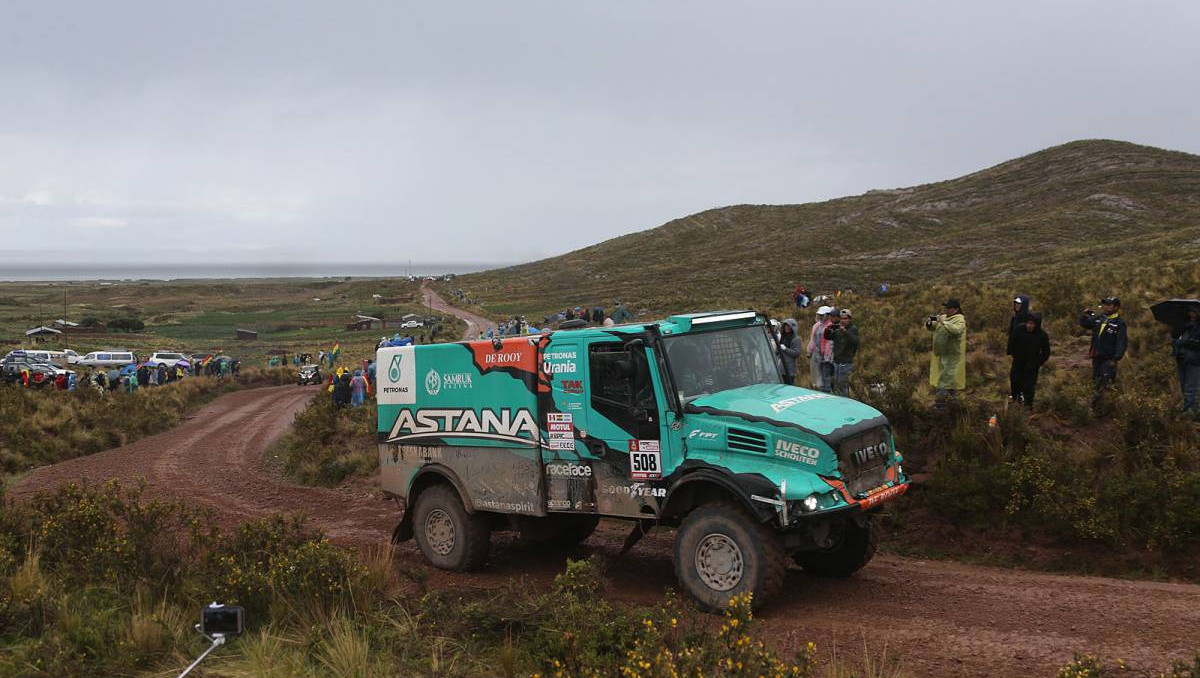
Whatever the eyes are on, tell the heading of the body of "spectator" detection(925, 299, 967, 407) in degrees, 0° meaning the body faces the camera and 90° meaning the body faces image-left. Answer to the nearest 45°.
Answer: approximately 45°

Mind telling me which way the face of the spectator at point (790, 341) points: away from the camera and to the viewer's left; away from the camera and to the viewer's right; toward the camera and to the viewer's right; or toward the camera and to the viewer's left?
toward the camera and to the viewer's left

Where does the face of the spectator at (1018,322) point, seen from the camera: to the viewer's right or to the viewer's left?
to the viewer's left

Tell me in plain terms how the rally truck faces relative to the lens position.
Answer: facing the viewer and to the right of the viewer

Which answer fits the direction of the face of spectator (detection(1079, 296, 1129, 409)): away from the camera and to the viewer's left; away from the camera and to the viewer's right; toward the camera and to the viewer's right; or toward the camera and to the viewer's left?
toward the camera and to the viewer's left

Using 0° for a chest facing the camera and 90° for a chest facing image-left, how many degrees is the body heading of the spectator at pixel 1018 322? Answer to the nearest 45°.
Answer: approximately 45°

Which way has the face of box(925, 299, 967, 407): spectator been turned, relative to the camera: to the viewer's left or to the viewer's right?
to the viewer's left

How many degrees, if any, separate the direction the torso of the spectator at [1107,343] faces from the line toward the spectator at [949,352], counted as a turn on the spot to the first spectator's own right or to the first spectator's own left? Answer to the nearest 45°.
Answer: approximately 45° to the first spectator's own right

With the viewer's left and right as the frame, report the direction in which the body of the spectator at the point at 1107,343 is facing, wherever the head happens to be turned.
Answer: facing the viewer and to the left of the viewer

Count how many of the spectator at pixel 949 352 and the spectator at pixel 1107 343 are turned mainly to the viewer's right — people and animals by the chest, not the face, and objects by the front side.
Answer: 0

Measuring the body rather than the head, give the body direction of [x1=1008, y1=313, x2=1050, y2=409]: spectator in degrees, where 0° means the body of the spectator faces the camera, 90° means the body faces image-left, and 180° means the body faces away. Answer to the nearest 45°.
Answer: approximately 45°
